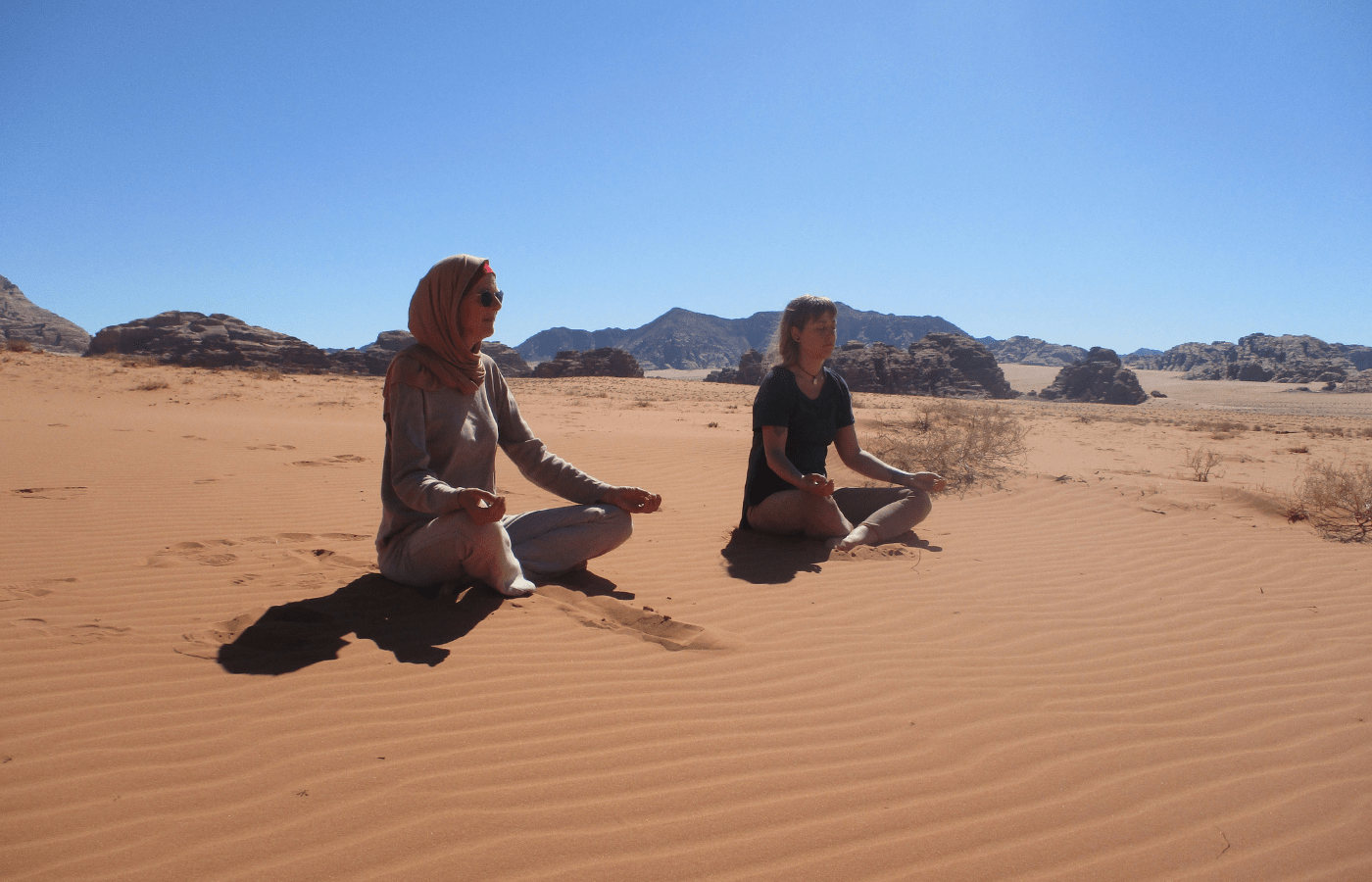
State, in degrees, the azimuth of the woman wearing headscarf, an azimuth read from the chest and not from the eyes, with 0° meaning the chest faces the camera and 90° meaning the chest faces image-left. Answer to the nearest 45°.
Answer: approximately 315°

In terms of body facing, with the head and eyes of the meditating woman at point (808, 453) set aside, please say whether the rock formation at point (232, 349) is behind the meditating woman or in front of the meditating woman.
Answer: behind

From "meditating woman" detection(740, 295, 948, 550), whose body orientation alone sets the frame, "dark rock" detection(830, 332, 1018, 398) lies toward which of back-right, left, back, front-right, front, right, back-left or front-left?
back-left

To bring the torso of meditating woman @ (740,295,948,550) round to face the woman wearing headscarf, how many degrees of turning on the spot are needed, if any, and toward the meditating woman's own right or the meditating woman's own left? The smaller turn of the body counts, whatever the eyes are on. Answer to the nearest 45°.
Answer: approximately 90° to the meditating woman's own right

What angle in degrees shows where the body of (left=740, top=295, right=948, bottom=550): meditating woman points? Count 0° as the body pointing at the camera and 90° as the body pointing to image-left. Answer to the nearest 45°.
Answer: approximately 315°

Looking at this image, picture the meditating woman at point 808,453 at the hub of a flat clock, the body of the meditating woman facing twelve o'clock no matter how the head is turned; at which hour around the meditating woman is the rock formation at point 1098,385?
The rock formation is roughly at 8 o'clock from the meditating woman.

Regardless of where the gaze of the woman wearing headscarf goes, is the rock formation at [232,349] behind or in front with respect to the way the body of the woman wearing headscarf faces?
behind

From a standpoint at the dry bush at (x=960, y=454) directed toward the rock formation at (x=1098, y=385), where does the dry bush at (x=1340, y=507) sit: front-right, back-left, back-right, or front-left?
back-right

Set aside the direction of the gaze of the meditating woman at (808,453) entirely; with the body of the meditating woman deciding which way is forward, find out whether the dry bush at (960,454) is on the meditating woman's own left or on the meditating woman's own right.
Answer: on the meditating woman's own left
